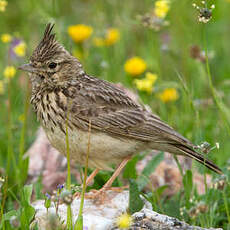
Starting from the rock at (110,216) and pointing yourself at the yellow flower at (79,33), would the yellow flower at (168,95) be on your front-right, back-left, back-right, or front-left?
front-right

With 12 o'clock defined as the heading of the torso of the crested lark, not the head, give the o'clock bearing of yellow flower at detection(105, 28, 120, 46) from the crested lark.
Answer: The yellow flower is roughly at 3 o'clock from the crested lark.

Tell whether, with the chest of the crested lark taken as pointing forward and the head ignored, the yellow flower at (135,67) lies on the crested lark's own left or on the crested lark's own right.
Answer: on the crested lark's own right

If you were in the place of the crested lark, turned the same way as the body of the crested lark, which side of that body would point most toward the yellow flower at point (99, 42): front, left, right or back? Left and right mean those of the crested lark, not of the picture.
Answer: right

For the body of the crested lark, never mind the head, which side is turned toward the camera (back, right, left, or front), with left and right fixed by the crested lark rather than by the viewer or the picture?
left

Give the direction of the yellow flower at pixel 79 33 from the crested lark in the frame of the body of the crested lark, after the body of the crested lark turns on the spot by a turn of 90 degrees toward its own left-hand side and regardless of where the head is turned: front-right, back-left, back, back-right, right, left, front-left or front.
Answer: back
